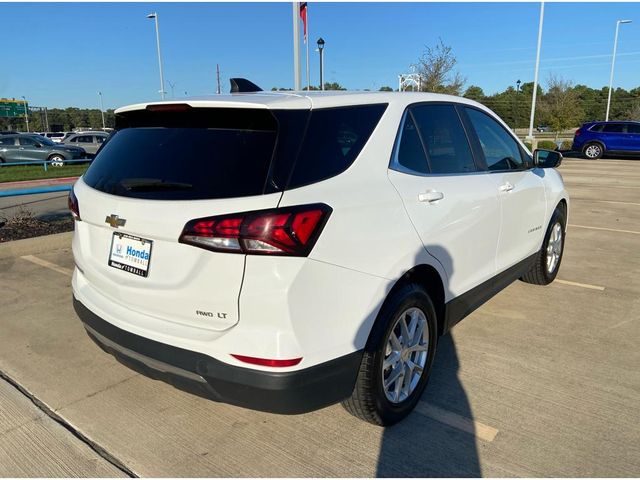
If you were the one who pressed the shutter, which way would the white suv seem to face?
facing away from the viewer and to the right of the viewer

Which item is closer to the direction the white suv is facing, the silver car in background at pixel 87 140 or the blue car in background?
the blue car in background

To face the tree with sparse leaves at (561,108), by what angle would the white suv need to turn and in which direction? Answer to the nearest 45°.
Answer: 0° — it already faces it

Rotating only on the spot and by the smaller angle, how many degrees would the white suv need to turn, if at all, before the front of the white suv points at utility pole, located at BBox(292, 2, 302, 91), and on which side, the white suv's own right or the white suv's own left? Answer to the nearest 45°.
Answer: approximately 45° to the white suv's own left

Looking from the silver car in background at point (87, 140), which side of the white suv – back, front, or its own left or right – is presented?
left
